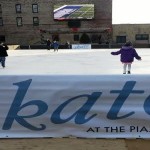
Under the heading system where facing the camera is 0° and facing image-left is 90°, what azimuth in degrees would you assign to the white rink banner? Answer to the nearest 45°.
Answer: approximately 0°
